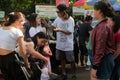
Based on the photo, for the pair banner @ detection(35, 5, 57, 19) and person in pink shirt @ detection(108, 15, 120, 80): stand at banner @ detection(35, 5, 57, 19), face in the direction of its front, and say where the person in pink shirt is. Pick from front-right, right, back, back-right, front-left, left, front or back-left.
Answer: front

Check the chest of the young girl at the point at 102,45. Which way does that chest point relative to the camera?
to the viewer's left

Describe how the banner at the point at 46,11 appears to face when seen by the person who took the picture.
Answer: facing the viewer

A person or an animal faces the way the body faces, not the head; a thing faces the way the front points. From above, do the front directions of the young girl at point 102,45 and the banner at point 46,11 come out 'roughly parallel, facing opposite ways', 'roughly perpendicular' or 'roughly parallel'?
roughly perpendicular

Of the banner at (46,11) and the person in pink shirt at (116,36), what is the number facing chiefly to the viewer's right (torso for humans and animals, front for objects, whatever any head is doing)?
0

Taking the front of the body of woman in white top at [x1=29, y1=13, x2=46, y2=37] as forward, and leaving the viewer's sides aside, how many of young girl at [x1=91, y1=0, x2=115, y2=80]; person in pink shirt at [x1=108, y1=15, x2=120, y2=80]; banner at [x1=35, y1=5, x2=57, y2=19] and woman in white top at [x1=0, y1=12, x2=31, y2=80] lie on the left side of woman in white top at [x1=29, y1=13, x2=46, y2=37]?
1
